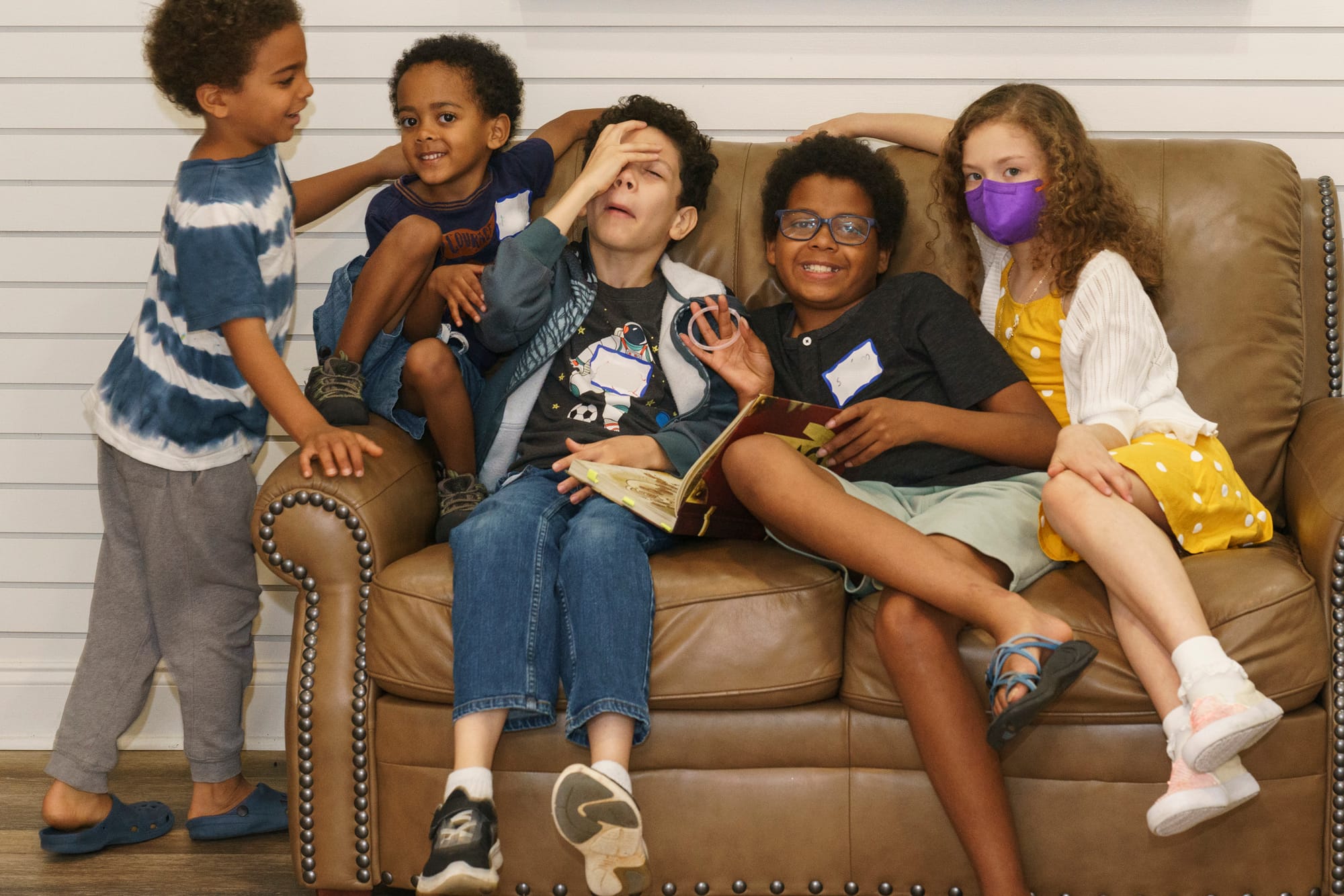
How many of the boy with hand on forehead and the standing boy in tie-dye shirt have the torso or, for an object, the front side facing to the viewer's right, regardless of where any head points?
1

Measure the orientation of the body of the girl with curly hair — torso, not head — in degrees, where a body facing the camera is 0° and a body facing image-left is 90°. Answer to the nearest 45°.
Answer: approximately 45°

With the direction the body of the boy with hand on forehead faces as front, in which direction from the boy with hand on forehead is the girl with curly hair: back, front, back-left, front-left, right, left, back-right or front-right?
left

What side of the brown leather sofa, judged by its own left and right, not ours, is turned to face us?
front

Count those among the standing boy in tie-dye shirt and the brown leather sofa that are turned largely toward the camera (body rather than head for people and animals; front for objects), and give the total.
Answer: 1

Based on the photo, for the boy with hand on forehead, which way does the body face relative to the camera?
toward the camera

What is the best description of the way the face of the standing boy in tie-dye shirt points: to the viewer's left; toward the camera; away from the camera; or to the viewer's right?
to the viewer's right

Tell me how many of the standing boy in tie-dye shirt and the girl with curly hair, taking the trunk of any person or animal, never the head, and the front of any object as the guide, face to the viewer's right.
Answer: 1

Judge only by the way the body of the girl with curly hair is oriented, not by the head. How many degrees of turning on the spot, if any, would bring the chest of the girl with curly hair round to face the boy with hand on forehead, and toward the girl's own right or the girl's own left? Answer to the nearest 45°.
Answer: approximately 45° to the girl's own right

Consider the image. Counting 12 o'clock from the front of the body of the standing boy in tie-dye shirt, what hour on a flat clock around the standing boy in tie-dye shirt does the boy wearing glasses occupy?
The boy wearing glasses is roughly at 1 o'clock from the standing boy in tie-dye shirt.

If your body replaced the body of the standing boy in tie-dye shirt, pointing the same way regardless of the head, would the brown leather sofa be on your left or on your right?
on your right

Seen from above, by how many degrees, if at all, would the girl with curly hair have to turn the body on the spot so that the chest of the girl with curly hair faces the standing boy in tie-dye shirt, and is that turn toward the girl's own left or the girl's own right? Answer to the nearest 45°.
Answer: approximately 45° to the girl's own right

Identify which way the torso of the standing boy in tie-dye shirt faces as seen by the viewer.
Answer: to the viewer's right
